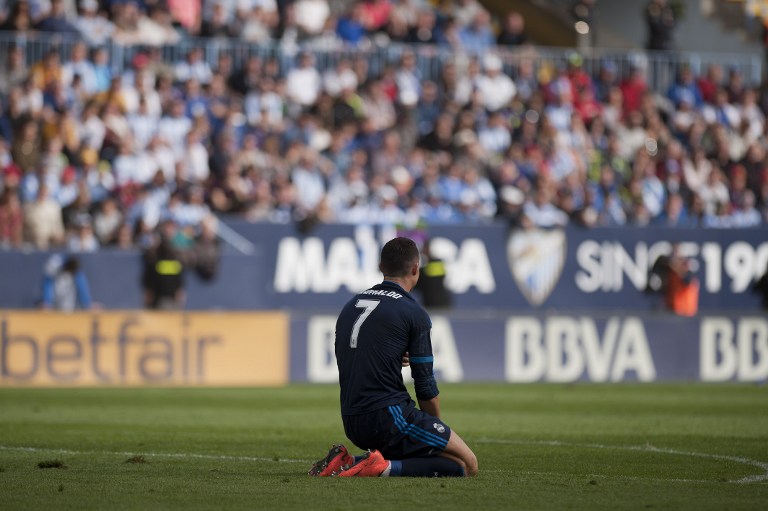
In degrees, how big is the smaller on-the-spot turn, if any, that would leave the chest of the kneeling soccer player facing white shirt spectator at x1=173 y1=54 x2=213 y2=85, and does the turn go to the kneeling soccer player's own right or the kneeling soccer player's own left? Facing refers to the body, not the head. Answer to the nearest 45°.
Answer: approximately 45° to the kneeling soccer player's own left

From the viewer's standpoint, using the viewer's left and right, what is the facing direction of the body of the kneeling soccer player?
facing away from the viewer and to the right of the viewer

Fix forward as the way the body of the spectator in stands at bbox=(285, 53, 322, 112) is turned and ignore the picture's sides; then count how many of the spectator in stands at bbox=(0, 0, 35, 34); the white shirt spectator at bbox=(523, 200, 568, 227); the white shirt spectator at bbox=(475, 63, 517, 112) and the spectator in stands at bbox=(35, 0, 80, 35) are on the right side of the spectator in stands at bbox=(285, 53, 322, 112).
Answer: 2

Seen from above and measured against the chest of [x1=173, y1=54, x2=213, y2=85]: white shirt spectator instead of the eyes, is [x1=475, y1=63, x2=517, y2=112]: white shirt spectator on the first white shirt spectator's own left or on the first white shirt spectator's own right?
on the first white shirt spectator's own left

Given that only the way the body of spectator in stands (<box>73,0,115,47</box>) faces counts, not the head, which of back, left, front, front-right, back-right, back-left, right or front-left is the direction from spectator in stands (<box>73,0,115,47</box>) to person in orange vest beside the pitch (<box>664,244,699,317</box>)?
left

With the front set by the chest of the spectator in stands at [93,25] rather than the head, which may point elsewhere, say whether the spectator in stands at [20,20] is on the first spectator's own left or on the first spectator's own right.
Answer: on the first spectator's own right

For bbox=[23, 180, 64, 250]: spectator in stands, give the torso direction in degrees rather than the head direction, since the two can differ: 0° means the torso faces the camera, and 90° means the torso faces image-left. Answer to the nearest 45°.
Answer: approximately 0°
